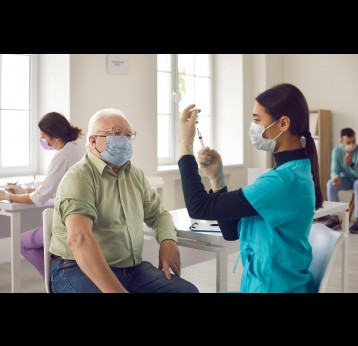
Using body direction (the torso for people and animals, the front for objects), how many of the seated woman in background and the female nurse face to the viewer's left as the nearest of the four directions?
2

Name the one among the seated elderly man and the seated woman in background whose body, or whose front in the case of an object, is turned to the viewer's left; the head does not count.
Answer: the seated woman in background

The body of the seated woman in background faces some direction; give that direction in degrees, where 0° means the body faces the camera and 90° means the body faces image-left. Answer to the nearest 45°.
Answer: approximately 90°

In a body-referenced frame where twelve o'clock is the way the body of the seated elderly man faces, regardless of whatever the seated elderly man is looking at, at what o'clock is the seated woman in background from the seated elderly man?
The seated woman in background is roughly at 7 o'clock from the seated elderly man.

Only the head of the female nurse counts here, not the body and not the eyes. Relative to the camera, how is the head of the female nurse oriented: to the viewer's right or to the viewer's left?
to the viewer's left

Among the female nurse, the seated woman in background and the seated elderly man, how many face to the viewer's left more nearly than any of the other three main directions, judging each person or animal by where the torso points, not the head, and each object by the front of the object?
2

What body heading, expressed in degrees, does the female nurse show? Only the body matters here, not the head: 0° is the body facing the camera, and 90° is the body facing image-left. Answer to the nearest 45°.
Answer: approximately 90°

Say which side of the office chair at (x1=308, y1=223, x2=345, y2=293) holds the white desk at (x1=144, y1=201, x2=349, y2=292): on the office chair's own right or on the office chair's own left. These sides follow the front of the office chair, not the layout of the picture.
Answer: on the office chair's own right

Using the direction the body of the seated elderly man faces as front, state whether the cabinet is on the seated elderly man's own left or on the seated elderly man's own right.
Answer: on the seated elderly man's own left
